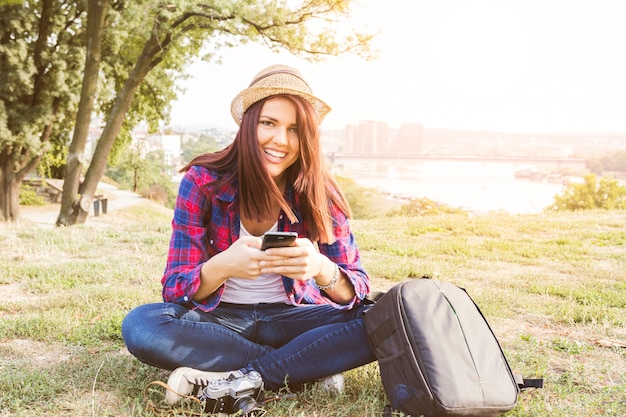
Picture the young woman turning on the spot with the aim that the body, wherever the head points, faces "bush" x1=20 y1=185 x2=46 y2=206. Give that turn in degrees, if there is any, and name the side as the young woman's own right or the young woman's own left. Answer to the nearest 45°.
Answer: approximately 180°

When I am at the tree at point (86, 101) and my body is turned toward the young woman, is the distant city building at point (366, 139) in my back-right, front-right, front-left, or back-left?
back-left

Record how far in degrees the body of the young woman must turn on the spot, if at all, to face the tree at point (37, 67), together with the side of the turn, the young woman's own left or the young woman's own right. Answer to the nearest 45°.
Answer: approximately 180°

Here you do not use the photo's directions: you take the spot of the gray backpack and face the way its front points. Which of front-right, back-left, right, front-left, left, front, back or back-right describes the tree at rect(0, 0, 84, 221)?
back

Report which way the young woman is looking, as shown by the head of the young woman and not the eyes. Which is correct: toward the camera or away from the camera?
toward the camera

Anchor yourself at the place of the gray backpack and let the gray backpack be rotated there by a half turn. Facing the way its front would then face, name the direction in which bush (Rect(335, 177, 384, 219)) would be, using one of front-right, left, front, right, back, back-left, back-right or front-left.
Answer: front-right

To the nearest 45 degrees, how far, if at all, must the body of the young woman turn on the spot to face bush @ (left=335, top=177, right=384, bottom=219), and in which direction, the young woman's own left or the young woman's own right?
approximately 180°

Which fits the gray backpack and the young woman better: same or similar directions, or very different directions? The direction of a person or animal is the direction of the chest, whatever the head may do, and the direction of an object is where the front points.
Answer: same or similar directions

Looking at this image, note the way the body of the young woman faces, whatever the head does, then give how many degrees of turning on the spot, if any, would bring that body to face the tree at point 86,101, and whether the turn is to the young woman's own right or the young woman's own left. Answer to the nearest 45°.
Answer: approximately 180°

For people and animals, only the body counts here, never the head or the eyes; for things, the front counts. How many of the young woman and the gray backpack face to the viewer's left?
0

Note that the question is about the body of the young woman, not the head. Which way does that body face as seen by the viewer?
toward the camera

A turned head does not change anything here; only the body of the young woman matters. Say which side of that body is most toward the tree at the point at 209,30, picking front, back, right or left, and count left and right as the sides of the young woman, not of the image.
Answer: back
